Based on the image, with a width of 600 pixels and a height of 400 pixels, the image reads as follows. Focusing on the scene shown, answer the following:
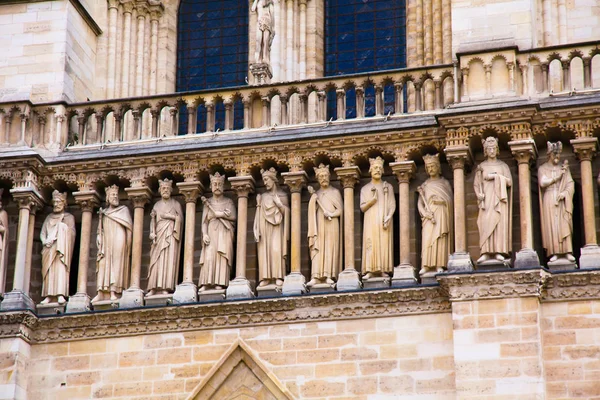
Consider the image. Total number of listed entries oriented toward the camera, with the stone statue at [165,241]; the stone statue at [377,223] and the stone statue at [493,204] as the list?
3

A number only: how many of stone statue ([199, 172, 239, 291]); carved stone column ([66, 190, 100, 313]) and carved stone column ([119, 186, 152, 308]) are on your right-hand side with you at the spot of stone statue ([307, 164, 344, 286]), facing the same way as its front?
3

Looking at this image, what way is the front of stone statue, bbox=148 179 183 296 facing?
toward the camera

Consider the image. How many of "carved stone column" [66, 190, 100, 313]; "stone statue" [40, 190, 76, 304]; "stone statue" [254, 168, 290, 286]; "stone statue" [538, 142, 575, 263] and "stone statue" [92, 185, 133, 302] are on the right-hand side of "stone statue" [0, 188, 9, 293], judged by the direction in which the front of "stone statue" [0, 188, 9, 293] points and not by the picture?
0

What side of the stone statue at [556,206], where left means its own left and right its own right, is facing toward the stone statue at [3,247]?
right

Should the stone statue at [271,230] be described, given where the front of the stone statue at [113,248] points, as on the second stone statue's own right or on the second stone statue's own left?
on the second stone statue's own left

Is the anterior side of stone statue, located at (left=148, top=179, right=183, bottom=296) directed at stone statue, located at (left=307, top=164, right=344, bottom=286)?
no

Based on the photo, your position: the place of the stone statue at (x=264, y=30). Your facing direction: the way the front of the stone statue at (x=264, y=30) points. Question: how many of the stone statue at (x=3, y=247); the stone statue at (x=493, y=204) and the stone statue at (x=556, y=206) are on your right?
1

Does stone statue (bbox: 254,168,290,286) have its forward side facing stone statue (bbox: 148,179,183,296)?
no

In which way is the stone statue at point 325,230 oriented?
toward the camera

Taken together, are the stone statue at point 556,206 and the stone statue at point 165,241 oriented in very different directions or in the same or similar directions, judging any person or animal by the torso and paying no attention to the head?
same or similar directions

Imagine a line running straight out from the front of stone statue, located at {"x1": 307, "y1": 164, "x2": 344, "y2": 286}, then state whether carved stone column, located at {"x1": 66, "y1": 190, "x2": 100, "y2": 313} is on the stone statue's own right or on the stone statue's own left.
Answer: on the stone statue's own right

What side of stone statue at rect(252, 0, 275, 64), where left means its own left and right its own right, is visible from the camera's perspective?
front

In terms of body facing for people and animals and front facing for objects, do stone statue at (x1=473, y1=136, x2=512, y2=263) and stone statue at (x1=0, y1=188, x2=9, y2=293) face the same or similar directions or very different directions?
same or similar directions

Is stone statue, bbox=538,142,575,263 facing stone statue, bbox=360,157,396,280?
no

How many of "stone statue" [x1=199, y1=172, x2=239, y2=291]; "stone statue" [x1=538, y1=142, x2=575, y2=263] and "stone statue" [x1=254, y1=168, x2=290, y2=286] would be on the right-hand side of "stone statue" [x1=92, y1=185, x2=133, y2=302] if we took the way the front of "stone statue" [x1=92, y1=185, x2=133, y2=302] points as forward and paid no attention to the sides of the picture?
0

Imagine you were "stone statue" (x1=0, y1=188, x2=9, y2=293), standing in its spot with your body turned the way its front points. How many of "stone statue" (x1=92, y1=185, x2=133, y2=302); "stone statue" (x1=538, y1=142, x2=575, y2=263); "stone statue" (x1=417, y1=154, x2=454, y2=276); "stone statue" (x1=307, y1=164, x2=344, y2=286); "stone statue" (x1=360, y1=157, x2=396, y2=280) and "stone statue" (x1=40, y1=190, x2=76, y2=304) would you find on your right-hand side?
0

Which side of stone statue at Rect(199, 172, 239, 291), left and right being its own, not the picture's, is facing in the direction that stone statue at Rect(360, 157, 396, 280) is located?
left
